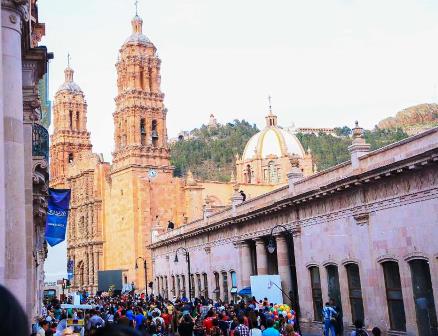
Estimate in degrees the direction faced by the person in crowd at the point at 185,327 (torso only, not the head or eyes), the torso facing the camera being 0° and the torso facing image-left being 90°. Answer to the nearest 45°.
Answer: approximately 180°

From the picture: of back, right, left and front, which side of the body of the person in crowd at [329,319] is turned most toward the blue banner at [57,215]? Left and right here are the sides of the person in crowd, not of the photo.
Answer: left

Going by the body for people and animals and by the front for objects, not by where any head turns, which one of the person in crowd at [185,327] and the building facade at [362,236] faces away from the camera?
the person in crowd

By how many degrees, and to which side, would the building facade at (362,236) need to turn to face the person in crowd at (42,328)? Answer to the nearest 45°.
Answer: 0° — it already faces them

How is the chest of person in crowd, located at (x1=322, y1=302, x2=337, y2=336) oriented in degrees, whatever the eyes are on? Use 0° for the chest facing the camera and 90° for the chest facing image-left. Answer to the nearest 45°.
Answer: approximately 180°

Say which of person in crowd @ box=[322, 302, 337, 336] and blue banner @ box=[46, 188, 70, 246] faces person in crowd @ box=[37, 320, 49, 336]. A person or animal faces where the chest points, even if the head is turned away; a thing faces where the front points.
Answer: the blue banner

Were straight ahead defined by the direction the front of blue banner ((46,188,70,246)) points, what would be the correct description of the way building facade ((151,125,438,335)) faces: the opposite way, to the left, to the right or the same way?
to the right

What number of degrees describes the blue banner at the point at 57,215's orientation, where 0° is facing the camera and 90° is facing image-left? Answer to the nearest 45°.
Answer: approximately 0°

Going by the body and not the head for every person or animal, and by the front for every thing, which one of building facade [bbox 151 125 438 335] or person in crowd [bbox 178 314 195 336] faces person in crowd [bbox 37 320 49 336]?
the building facade

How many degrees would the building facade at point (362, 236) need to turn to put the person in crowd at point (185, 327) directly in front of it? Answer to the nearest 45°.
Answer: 0° — it already faces them
